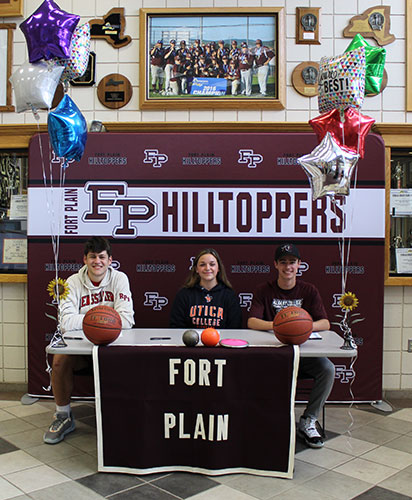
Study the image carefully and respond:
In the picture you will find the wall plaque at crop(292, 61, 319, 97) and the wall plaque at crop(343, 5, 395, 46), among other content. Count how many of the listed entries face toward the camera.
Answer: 2

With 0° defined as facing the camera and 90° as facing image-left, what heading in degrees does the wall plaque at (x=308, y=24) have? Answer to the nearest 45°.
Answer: approximately 0°

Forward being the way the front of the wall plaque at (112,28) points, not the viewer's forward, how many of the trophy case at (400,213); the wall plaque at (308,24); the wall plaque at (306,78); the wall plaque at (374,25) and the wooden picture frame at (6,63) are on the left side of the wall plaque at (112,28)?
4

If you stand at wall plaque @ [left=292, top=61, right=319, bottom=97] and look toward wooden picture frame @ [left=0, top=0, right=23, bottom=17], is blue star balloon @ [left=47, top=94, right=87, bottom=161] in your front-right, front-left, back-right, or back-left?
front-left

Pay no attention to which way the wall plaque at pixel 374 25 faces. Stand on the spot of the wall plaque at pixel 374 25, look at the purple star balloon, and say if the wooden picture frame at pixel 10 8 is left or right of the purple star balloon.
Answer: right

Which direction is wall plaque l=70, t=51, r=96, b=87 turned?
toward the camera

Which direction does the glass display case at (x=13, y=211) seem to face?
toward the camera

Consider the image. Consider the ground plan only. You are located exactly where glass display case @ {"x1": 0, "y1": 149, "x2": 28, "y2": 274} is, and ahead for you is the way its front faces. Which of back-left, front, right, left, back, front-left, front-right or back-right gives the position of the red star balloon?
front-left

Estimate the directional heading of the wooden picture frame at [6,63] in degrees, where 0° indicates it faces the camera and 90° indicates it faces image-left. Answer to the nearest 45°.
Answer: approximately 0°

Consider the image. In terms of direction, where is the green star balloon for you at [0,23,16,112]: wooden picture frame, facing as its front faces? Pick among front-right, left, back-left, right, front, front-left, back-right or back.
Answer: front-left
